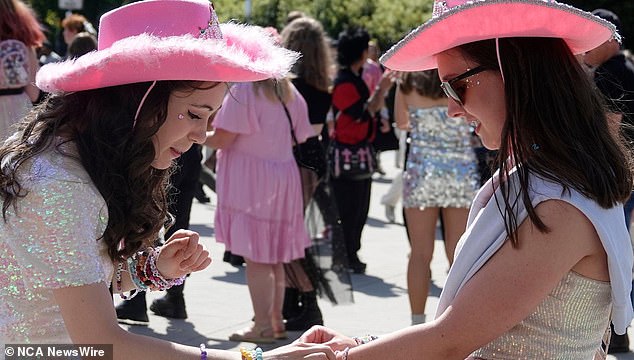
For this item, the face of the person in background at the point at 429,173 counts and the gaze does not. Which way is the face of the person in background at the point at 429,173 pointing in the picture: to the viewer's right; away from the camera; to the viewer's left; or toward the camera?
away from the camera

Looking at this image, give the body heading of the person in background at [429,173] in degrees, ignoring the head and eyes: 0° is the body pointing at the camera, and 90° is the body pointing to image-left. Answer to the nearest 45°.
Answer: approximately 180°

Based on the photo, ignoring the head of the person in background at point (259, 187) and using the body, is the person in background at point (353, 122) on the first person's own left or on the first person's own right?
on the first person's own right

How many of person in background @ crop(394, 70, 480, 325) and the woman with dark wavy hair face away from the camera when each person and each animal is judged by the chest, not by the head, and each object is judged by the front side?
1

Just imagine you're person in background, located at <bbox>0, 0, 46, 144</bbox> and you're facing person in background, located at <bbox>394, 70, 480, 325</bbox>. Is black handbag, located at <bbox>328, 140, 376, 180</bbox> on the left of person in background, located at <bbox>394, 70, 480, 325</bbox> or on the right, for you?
left

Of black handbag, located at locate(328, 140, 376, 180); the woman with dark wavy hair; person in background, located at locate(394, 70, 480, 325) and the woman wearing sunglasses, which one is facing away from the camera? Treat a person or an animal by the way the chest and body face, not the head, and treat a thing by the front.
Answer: the person in background

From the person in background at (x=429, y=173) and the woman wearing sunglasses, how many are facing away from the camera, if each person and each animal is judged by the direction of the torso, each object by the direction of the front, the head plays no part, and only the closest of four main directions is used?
1

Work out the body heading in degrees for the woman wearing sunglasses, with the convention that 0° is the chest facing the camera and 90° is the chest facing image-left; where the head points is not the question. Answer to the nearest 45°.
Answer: approximately 90°

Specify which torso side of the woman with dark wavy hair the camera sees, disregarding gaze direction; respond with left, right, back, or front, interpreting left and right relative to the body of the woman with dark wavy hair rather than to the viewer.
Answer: right

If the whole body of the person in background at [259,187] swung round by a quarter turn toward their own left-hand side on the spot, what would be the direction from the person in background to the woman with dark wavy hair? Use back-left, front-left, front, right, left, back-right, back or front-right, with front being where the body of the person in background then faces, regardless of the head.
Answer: front-left
